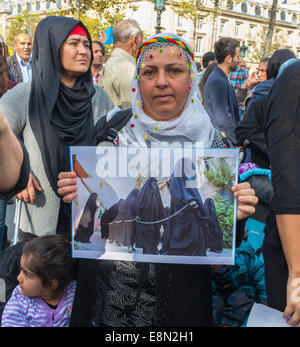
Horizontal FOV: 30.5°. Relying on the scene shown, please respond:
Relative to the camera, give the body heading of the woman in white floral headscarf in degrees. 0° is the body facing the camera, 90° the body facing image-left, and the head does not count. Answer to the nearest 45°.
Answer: approximately 0°

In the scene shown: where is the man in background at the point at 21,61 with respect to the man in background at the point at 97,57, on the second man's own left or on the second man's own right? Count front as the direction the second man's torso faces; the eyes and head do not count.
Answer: on the second man's own right

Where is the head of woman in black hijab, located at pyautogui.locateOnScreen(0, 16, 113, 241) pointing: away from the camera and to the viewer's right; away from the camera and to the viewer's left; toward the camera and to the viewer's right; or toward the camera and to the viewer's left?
toward the camera and to the viewer's right

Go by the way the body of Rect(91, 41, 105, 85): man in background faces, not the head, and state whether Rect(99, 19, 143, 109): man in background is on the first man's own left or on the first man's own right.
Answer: on the first man's own left

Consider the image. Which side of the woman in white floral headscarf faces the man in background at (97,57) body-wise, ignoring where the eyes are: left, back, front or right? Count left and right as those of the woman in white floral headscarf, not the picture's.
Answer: back

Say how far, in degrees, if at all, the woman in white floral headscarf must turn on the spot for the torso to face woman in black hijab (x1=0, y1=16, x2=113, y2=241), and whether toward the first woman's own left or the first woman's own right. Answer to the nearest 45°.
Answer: approximately 135° to the first woman's own right

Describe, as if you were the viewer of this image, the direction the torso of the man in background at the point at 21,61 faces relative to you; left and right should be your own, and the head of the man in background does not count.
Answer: facing the viewer and to the right of the viewer

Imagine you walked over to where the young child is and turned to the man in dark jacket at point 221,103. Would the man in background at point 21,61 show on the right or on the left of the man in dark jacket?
left

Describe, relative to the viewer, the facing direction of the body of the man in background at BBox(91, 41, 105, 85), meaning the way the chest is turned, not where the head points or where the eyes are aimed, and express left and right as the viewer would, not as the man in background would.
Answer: facing the viewer and to the left of the viewer
